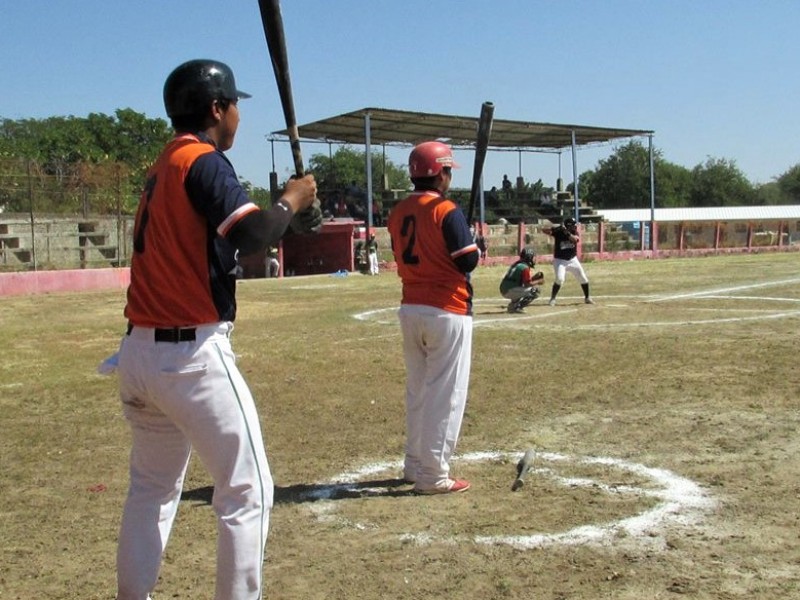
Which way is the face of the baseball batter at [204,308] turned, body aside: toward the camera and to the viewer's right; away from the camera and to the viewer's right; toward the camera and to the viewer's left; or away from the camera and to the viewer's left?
away from the camera and to the viewer's right

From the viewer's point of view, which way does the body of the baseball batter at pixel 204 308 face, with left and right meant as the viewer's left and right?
facing away from the viewer and to the right of the viewer

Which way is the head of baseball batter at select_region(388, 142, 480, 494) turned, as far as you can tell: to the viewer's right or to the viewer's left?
to the viewer's right

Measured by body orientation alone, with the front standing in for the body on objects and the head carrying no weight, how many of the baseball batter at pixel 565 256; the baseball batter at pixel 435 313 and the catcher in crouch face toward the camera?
1

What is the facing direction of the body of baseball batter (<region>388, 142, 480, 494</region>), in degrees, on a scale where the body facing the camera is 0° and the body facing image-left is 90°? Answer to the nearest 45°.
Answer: approximately 225°

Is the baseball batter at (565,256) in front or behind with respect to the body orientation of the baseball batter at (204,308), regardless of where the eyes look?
in front

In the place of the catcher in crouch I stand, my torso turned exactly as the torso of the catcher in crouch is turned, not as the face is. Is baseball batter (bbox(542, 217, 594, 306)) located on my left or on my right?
on my left

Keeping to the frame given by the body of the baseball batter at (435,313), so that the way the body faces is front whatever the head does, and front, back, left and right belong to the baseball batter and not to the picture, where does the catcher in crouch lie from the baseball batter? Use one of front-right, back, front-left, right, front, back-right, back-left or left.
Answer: front-left

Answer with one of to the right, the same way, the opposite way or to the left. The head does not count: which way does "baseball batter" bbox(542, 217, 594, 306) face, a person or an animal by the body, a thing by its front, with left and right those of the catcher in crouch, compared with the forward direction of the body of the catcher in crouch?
to the right

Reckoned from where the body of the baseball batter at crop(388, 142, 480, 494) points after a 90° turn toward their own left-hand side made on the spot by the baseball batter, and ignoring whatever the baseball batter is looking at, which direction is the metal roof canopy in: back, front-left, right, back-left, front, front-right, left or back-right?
front-right
